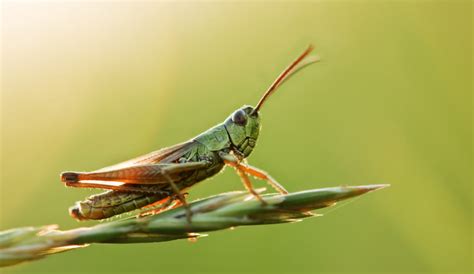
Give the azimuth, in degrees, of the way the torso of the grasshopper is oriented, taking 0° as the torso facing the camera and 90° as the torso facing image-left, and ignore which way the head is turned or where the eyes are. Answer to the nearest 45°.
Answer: approximately 270°
